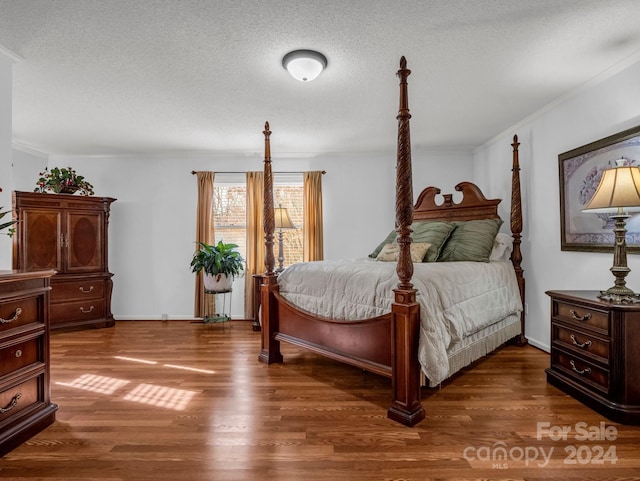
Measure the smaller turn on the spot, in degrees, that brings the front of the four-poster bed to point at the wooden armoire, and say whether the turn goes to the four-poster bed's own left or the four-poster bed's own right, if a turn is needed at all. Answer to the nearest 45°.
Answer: approximately 45° to the four-poster bed's own right

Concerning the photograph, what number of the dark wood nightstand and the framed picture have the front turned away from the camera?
0

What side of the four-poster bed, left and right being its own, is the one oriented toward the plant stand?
right

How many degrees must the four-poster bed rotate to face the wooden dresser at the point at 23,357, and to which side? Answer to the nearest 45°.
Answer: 0° — it already faces it

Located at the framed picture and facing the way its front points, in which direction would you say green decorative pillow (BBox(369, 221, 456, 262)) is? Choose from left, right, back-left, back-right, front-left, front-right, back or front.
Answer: front-right

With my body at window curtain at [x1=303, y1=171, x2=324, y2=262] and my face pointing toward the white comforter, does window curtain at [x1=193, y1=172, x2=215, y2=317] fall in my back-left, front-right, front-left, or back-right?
back-right

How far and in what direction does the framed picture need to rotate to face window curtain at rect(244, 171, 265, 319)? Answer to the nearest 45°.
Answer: approximately 45° to its right

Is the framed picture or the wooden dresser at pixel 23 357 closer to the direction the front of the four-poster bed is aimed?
the wooden dresser

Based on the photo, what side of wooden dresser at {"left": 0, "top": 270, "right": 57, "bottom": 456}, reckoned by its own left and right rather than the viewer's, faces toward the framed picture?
front

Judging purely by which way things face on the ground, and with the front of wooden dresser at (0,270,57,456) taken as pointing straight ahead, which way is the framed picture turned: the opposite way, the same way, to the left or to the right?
the opposite way

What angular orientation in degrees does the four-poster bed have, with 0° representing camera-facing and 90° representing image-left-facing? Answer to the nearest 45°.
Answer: approximately 45°

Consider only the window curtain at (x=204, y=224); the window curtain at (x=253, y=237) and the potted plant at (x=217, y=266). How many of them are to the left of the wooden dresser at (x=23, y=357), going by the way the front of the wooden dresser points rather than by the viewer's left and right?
3

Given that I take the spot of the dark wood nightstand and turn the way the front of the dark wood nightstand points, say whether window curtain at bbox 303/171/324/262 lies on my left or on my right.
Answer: on my right

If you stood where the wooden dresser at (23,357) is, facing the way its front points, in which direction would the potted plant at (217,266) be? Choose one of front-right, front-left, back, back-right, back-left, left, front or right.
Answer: left
